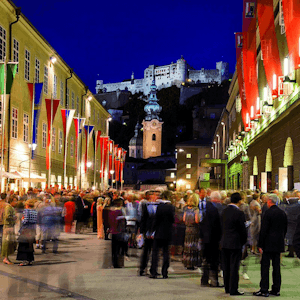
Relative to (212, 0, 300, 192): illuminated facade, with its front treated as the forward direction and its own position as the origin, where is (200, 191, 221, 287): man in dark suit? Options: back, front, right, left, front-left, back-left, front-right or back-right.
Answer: front-left

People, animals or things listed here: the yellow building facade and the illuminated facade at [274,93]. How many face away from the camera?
0

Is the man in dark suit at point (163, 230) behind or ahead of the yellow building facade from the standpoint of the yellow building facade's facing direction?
ahead

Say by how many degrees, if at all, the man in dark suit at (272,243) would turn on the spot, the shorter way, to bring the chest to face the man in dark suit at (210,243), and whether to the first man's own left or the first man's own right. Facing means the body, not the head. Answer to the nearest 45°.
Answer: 0° — they already face them

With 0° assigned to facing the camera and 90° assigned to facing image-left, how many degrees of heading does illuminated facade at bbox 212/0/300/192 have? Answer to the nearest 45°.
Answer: approximately 45°
